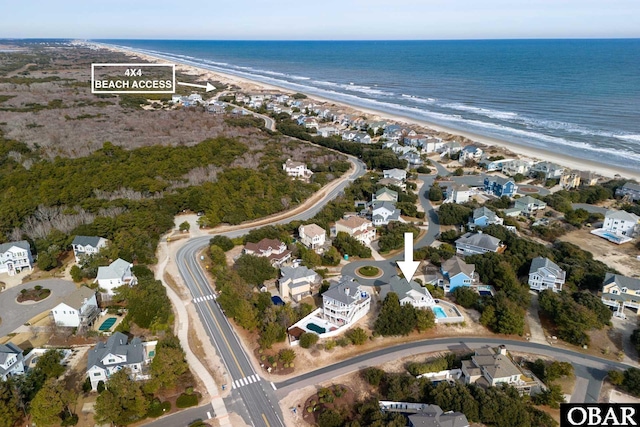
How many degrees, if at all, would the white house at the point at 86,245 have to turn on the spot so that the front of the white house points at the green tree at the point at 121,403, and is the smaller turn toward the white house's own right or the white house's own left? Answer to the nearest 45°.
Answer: approximately 45° to the white house's own left

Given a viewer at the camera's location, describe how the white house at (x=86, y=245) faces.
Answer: facing the viewer and to the left of the viewer

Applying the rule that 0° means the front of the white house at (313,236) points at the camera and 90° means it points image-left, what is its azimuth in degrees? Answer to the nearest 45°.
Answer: approximately 315°

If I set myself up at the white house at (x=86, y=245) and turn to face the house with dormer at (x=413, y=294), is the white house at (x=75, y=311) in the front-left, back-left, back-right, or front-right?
front-right

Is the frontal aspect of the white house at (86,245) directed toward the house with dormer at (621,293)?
no

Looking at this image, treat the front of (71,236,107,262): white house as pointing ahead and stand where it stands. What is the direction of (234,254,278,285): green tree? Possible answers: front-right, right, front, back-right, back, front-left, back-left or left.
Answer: left

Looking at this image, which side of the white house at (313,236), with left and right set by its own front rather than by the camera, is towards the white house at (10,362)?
right

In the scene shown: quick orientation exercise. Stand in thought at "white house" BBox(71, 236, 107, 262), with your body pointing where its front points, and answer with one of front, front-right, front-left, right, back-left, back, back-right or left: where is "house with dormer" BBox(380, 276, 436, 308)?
left

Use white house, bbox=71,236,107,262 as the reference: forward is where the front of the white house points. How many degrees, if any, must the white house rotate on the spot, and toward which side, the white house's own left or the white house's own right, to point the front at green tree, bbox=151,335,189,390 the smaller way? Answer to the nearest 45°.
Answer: approximately 45° to the white house's own left

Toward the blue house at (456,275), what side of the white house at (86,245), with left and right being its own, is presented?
left

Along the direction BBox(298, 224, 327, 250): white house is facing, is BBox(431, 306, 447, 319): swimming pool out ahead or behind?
ahead

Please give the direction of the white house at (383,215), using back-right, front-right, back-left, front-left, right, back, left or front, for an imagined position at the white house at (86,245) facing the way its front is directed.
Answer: back-left

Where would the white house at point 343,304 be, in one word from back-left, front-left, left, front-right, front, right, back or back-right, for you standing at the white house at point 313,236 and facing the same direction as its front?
front-right
